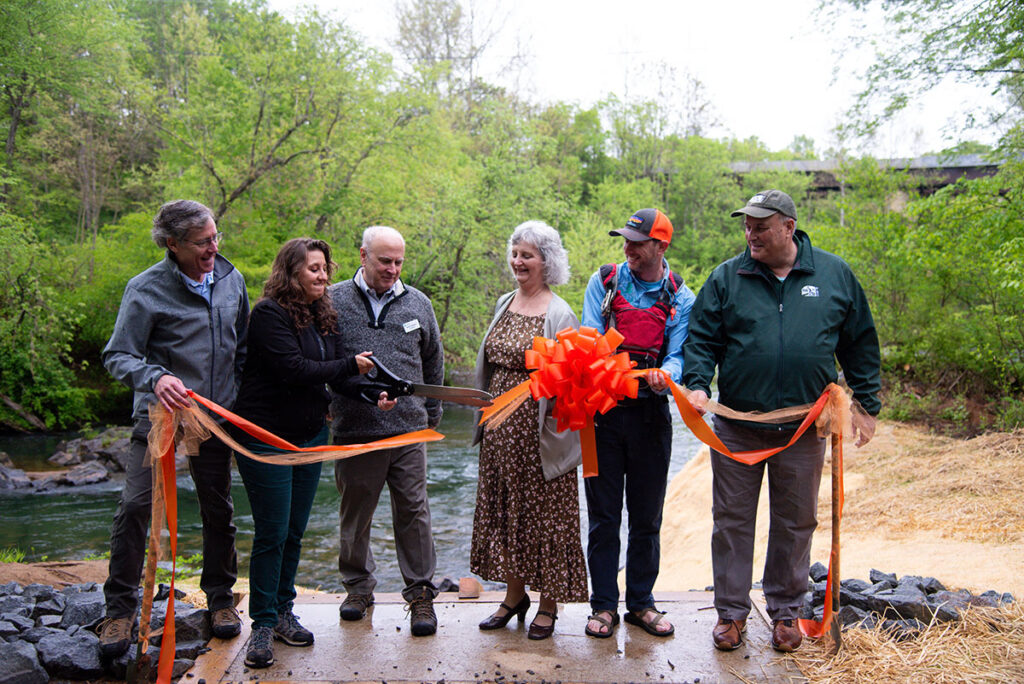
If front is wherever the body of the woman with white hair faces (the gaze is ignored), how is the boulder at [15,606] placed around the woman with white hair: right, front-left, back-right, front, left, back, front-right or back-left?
front-right

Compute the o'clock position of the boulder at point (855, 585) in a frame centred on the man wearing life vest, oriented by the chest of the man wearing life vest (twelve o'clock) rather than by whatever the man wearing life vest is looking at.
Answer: The boulder is roughly at 8 o'clock from the man wearing life vest.

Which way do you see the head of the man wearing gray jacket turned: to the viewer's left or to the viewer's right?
to the viewer's right

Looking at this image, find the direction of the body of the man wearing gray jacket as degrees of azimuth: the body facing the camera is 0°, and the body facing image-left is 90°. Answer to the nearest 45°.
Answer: approximately 315°

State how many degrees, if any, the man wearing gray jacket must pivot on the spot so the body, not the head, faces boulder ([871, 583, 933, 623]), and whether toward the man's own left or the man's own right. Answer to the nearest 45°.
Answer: approximately 45° to the man's own left

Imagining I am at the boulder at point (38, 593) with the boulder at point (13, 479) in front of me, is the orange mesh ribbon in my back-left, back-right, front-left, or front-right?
back-right

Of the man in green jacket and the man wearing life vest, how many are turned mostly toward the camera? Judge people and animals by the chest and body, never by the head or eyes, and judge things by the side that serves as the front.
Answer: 2

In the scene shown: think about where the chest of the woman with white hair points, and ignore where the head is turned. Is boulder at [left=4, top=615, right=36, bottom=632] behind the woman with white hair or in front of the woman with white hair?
in front

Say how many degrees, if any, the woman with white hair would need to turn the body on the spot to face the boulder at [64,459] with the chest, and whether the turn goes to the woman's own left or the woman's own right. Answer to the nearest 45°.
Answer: approximately 90° to the woman's own right

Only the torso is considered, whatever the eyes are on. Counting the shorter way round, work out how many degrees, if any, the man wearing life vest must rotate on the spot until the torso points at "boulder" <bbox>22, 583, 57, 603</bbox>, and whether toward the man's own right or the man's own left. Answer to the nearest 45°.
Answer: approximately 90° to the man's own right

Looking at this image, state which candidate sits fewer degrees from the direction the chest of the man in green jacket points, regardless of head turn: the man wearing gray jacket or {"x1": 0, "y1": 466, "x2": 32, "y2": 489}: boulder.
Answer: the man wearing gray jacket

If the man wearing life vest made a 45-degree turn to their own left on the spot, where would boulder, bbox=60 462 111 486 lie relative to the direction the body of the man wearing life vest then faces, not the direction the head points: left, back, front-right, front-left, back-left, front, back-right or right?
back

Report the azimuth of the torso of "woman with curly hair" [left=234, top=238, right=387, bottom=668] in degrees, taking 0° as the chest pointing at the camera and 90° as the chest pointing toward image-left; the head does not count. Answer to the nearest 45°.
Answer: approximately 315°
